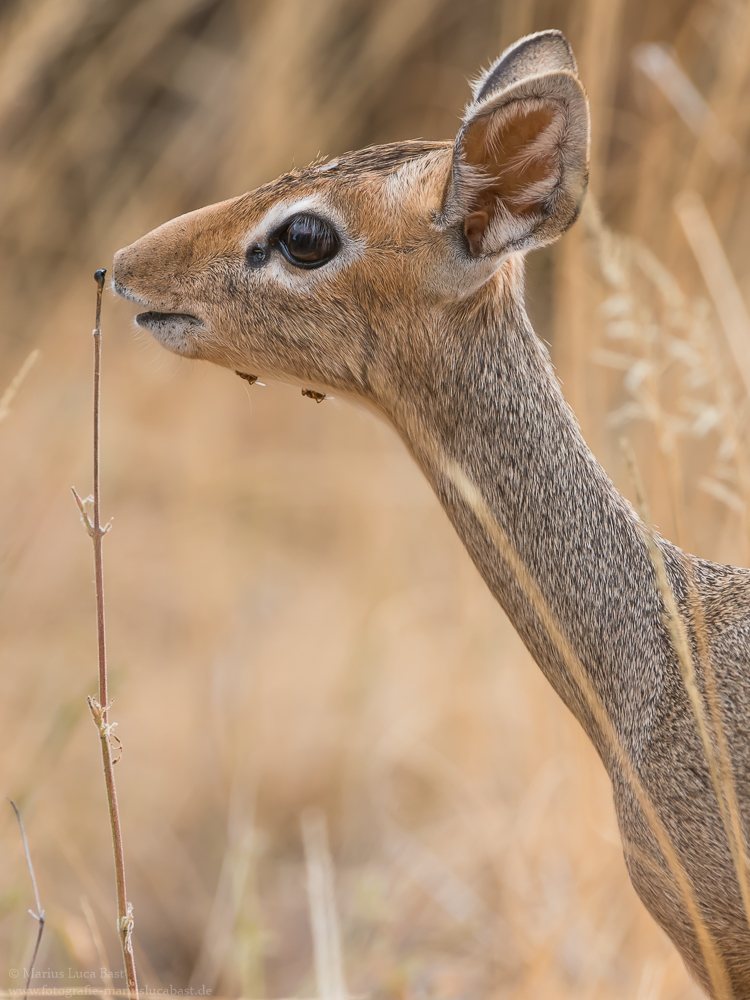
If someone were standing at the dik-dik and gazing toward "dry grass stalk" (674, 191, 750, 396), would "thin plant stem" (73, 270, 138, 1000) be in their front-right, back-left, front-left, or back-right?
back-left

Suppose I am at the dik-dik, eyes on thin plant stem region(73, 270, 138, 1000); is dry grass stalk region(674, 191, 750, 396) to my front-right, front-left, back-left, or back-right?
back-right

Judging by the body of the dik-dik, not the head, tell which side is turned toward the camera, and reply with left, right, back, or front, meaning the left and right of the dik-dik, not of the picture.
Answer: left
